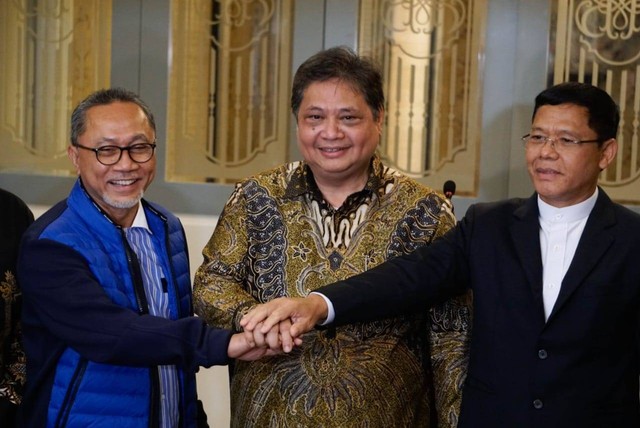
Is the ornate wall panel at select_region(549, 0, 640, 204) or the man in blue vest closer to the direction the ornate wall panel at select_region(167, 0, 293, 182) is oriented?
the man in blue vest

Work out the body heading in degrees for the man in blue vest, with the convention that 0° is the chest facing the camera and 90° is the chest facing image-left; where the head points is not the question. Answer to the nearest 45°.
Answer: approximately 315°

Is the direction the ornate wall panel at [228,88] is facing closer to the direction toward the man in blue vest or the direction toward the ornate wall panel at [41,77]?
the man in blue vest

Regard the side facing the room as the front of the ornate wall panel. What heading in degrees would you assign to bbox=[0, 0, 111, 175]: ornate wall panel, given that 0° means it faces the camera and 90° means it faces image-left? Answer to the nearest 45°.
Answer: approximately 0°

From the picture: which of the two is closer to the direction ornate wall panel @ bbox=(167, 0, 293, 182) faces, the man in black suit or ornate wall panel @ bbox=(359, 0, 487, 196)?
the man in black suit

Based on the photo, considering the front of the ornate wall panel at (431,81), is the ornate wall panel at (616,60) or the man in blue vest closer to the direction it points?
the man in blue vest

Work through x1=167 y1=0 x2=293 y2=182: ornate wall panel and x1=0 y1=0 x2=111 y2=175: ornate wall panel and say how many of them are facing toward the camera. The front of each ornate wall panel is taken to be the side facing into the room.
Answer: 2

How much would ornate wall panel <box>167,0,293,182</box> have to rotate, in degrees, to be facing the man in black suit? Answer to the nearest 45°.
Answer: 0° — it already faces them
